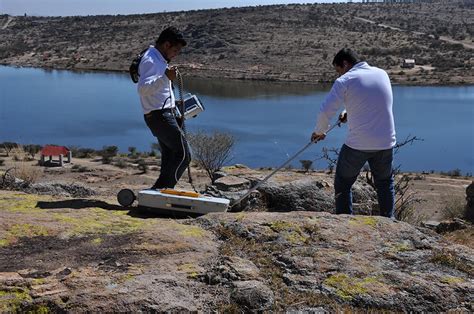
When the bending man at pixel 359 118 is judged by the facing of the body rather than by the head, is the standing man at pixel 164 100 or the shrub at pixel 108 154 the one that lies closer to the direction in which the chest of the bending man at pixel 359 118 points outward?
the shrub

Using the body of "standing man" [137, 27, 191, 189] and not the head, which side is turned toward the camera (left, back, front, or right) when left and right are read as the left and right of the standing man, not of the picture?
right

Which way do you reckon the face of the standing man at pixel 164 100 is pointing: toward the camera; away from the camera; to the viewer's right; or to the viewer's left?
to the viewer's right

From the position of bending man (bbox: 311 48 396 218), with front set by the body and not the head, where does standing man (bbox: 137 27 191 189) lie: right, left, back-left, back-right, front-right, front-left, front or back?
front-left

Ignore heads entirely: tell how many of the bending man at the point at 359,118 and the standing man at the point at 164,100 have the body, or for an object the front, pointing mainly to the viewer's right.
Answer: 1

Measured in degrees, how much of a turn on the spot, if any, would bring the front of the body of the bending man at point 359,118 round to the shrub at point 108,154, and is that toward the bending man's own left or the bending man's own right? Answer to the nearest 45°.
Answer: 0° — they already face it

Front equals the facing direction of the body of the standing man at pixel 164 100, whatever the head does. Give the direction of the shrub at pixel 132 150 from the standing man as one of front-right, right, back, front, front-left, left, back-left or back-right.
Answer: left

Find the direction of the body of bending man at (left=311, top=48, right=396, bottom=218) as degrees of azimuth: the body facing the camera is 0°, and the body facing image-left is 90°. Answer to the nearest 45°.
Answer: approximately 135°
